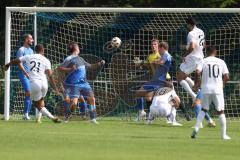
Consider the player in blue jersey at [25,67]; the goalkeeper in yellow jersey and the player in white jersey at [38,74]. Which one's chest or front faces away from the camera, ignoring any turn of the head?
the player in white jersey

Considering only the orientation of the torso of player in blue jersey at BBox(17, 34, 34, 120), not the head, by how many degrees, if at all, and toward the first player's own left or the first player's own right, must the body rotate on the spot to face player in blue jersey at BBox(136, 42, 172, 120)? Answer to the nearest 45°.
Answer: approximately 45° to the first player's own left

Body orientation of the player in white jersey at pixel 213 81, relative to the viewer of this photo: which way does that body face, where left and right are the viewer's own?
facing away from the viewer

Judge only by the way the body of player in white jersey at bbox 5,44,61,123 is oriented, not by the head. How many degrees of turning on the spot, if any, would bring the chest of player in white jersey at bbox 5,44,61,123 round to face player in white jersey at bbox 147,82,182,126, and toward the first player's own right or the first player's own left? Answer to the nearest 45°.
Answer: approximately 90° to the first player's own right

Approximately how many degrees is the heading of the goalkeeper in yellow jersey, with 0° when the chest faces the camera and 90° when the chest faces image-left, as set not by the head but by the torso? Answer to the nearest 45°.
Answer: approximately 0°

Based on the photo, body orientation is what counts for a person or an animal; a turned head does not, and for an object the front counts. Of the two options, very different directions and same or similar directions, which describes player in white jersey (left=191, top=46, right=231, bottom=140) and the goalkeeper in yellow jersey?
very different directions

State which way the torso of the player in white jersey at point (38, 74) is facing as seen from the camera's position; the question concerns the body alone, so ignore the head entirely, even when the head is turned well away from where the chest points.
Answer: away from the camera

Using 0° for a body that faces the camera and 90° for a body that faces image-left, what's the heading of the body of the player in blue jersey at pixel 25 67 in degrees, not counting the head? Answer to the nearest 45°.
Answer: approximately 315°
